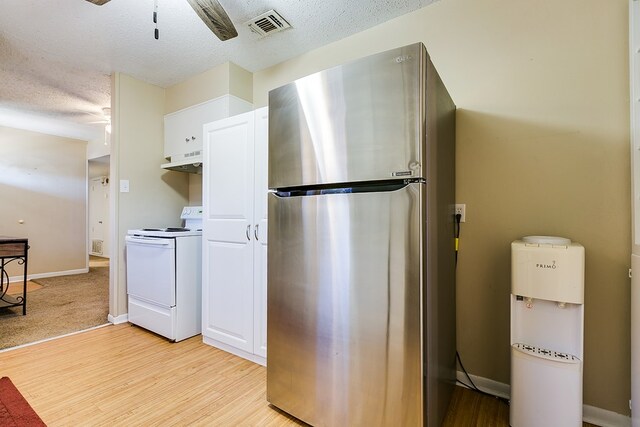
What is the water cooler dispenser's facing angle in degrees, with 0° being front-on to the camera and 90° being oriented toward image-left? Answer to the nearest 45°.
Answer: approximately 0°

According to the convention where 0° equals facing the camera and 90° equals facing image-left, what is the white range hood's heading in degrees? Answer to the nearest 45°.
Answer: approximately 45°

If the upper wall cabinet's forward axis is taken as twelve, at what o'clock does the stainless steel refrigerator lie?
The stainless steel refrigerator is roughly at 10 o'clock from the upper wall cabinet.

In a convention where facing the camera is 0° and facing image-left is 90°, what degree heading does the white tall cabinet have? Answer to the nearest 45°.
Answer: approximately 45°

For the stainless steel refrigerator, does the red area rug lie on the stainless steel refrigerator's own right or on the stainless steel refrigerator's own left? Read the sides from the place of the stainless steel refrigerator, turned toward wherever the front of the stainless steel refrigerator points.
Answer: on the stainless steel refrigerator's own right

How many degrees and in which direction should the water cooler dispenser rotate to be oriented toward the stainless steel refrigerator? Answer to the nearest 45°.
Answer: approximately 45° to its right

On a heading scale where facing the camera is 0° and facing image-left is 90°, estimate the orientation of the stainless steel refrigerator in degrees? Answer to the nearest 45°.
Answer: approximately 45°

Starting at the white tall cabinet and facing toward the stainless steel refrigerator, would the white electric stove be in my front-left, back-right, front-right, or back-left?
back-right

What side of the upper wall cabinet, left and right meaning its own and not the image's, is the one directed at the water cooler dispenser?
left

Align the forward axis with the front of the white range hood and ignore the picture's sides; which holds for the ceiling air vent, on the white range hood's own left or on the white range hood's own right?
on the white range hood's own left
